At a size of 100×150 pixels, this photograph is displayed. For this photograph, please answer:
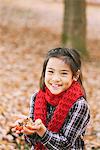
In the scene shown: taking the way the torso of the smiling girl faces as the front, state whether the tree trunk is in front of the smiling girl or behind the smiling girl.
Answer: behind

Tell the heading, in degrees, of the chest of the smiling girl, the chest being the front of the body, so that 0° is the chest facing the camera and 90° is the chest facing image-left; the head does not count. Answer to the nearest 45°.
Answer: approximately 45°
